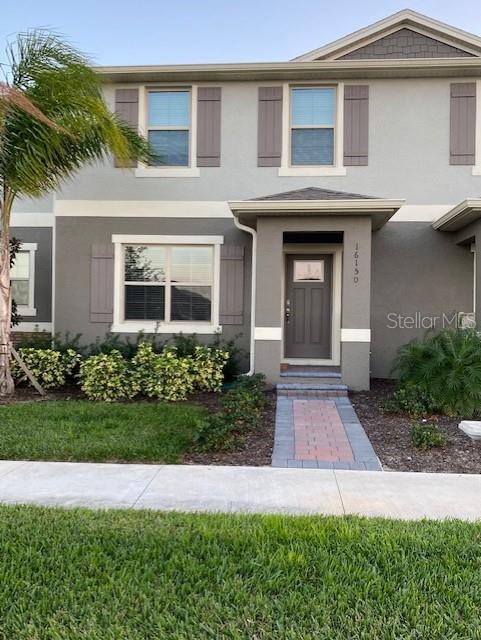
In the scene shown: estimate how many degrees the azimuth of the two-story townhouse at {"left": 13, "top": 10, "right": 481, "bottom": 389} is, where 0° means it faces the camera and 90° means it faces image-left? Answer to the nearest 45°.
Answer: approximately 0°

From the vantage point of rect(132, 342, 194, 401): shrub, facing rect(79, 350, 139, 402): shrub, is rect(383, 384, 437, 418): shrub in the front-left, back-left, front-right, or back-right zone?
back-left

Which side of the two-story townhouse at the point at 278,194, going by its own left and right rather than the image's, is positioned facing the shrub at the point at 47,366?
right

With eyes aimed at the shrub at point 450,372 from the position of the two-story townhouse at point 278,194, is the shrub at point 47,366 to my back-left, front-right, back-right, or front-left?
back-right

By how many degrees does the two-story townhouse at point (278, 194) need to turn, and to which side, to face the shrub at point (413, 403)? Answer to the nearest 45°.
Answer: approximately 45° to its left
